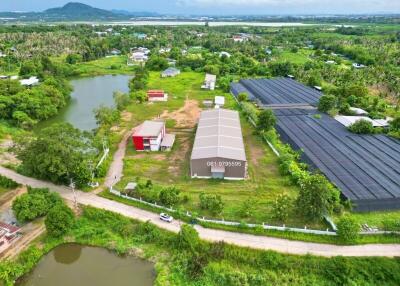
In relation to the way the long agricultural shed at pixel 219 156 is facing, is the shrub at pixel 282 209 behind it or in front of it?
in front

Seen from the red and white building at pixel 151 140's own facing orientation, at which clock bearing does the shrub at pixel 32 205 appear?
The shrub is roughly at 1 o'clock from the red and white building.

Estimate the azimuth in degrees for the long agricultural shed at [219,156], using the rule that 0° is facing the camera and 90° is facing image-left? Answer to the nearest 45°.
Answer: approximately 0°

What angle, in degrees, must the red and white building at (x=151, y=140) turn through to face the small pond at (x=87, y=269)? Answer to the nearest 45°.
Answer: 0° — it already faces it

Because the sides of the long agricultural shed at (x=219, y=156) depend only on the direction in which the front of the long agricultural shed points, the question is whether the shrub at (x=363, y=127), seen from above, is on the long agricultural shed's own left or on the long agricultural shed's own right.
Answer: on the long agricultural shed's own left

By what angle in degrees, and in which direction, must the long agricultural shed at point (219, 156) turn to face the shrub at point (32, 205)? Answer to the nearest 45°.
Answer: approximately 45° to its right

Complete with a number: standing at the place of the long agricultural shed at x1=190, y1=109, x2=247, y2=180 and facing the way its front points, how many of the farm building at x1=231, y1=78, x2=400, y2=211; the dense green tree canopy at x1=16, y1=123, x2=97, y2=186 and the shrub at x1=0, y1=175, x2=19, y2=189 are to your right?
2

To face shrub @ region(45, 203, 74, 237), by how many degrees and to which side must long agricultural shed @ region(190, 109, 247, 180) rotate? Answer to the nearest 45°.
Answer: approximately 45° to its right

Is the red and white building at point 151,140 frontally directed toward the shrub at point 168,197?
yes

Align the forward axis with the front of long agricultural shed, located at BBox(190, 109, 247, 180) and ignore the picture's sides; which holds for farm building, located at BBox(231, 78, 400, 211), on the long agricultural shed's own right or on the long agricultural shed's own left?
on the long agricultural shed's own left

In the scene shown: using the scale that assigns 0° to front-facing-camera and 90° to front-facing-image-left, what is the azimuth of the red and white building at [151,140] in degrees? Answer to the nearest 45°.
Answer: approximately 0°

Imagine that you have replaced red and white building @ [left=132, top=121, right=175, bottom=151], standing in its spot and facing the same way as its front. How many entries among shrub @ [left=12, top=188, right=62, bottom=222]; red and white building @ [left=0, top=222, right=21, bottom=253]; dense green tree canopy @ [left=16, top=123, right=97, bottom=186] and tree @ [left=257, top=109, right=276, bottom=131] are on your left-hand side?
1

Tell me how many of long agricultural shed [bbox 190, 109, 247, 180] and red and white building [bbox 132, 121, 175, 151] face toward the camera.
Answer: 2

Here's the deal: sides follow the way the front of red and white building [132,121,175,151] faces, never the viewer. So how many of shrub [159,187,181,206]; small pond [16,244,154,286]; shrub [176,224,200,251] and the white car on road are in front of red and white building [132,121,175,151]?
4

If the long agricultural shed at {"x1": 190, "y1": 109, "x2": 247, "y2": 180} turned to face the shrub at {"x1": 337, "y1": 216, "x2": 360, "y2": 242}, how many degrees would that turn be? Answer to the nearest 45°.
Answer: approximately 45° to its left
